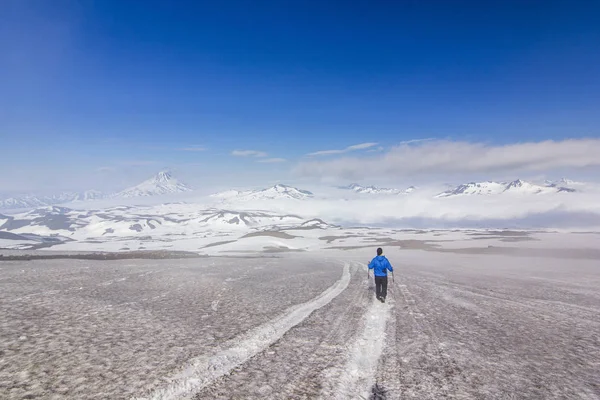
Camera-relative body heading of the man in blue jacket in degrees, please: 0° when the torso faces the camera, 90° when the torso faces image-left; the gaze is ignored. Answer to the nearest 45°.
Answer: approximately 180°
